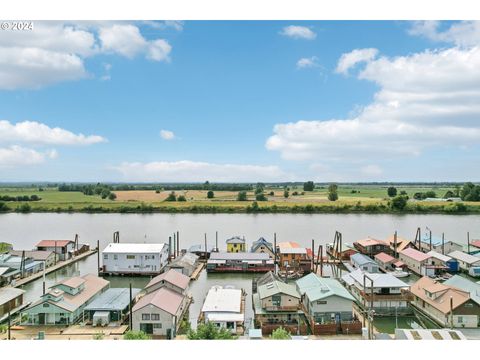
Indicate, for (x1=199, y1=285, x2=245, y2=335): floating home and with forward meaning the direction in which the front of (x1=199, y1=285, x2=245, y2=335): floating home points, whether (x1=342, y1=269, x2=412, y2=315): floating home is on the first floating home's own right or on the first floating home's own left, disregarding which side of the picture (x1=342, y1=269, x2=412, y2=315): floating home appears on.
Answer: on the first floating home's own left

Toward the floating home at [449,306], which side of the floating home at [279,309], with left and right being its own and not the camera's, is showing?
left

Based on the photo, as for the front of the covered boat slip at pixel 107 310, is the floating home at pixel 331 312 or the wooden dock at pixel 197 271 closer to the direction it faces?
the floating home

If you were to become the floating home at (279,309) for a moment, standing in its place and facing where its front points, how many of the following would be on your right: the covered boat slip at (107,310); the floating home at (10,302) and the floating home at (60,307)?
3

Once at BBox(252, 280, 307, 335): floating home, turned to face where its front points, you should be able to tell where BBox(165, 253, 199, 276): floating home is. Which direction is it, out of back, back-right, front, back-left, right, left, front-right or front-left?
back-right

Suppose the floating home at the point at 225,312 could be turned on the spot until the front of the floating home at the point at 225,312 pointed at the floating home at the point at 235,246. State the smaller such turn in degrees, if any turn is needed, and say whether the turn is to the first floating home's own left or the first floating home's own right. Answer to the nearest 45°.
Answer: approximately 180°

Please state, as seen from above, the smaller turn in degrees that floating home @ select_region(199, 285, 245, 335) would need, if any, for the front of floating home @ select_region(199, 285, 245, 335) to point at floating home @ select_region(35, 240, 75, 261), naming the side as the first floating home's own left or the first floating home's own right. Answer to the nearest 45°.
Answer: approximately 135° to the first floating home's own right

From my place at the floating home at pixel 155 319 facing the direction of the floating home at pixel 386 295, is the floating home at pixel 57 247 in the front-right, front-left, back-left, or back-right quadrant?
back-left

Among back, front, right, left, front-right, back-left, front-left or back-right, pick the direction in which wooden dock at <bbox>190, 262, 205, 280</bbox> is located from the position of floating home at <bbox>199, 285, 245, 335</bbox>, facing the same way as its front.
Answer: back

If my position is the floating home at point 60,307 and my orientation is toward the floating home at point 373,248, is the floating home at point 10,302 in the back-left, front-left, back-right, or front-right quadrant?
back-left
